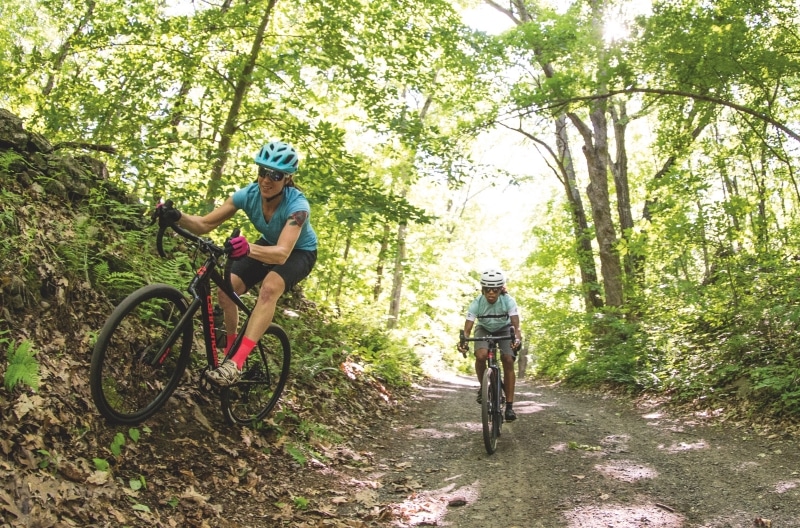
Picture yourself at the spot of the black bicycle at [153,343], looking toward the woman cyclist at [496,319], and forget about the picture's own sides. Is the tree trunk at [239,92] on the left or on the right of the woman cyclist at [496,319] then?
left

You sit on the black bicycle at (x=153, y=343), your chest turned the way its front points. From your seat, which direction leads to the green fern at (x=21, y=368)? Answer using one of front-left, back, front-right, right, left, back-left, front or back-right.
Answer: front

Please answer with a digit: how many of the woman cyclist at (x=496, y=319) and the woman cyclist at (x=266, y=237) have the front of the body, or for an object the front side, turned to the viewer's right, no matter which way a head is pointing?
0

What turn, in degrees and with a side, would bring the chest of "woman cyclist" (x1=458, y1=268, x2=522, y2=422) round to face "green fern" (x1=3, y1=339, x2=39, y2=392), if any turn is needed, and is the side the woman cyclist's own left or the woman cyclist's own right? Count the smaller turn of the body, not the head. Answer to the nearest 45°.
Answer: approximately 45° to the woman cyclist's own right

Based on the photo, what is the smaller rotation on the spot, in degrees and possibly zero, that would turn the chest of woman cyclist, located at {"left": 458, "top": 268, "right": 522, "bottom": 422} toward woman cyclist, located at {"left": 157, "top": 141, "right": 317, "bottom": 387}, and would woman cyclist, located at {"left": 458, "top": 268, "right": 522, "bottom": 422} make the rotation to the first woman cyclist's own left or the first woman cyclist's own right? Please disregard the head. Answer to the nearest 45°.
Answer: approximately 45° to the first woman cyclist's own right

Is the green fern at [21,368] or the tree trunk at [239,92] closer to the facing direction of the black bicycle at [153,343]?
the green fern

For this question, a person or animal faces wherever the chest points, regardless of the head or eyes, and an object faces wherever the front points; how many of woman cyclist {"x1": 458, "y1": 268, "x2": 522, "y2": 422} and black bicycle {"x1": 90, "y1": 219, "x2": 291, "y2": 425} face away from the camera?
0

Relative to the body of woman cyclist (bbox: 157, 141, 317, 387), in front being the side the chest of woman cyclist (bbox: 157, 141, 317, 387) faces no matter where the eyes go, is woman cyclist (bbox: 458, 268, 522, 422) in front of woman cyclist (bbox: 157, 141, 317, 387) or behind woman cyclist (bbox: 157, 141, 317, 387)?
behind

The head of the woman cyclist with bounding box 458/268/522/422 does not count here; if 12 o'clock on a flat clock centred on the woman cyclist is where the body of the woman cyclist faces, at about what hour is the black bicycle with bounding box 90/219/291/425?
The black bicycle is roughly at 1 o'clock from the woman cyclist.

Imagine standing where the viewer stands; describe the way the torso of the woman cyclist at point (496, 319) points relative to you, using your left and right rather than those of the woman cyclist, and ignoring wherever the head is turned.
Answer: facing the viewer

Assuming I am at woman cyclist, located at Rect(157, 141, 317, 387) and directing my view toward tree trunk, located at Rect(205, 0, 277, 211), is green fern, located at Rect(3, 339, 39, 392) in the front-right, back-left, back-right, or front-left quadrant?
back-left

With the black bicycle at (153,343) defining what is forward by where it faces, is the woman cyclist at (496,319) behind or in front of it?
behind

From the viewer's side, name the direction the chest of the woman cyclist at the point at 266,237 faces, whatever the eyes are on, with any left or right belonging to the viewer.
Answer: facing the viewer and to the left of the viewer

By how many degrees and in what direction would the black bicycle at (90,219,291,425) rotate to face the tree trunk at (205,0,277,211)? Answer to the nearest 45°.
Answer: approximately 135° to its right

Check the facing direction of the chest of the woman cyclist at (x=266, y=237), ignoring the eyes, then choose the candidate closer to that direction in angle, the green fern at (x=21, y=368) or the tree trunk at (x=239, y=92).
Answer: the green fern
